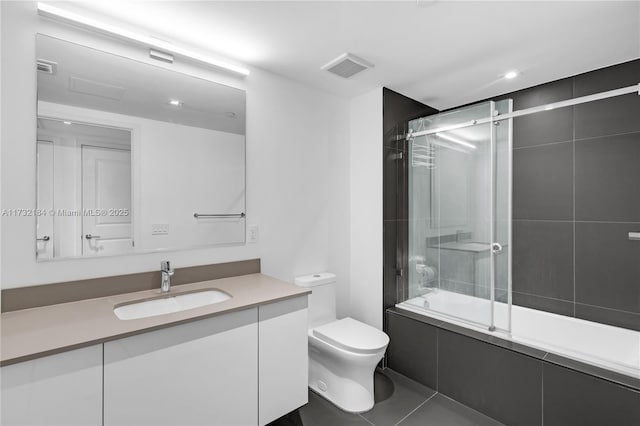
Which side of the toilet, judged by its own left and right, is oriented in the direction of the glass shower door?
left

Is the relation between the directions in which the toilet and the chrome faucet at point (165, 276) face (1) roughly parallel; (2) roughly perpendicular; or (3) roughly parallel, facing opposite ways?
roughly parallel

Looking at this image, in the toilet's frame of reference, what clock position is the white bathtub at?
The white bathtub is roughly at 10 o'clock from the toilet.

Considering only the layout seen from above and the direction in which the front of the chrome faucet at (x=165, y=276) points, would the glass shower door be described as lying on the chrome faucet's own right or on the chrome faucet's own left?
on the chrome faucet's own left

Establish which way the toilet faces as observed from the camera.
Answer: facing the viewer and to the right of the viewer

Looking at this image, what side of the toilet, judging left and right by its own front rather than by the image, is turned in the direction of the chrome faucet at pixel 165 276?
right

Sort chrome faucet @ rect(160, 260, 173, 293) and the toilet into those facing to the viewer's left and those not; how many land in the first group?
0

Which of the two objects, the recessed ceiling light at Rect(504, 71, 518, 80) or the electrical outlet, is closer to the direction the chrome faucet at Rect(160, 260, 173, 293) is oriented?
the recessed ceiling light

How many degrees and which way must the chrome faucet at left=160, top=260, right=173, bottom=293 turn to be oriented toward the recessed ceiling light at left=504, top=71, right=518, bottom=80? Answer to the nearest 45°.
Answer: approximately 90° to its left

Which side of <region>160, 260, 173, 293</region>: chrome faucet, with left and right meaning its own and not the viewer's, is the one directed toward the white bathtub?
left

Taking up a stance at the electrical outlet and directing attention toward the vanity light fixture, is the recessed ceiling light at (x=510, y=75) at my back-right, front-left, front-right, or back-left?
back-left

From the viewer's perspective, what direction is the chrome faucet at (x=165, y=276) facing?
toward the camera
